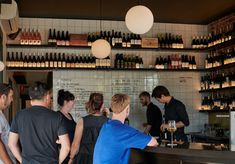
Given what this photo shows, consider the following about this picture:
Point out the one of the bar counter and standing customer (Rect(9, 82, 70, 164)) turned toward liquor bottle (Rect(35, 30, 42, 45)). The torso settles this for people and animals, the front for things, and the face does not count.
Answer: the standing customer

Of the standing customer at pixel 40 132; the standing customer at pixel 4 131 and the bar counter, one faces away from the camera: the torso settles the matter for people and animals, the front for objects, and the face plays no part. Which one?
the standing customer at pixel 40 132

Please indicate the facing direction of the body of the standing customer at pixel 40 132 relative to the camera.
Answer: away from the camera

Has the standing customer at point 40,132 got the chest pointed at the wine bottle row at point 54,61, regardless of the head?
yes

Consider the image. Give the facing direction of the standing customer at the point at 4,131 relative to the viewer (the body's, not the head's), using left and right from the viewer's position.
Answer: facing to the right of the viewer

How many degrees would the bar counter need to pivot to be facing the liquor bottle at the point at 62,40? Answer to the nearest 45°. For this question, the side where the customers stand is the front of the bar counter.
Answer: approximately 135° to its right

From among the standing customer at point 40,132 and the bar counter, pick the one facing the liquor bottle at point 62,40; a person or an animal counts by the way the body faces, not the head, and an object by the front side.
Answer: the standing customer

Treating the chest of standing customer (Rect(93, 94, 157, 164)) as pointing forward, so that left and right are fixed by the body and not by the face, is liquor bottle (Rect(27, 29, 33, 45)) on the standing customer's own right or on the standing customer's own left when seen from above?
on the standing customer's own left

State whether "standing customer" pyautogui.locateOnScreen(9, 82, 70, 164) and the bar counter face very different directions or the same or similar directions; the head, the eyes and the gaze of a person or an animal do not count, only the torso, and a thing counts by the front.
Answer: very different directions

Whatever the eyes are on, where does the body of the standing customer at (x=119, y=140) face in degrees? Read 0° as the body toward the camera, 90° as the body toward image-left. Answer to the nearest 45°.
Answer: approximately 225°

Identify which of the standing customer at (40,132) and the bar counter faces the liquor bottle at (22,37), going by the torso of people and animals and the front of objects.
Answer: the standing customer
